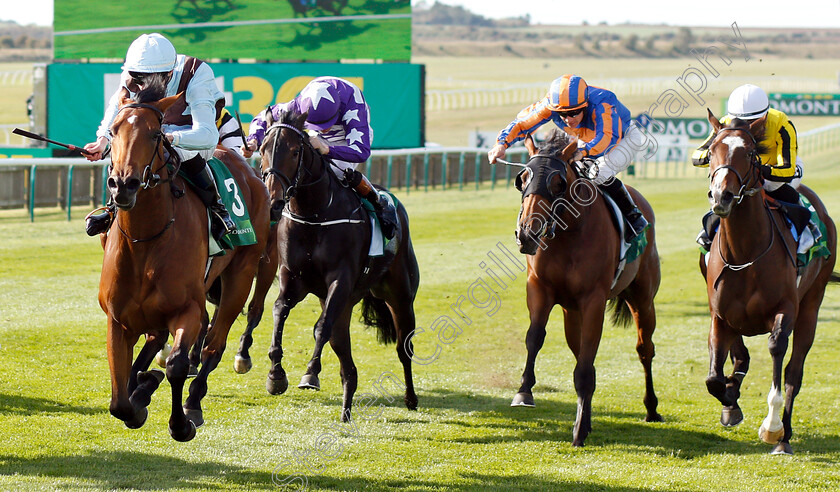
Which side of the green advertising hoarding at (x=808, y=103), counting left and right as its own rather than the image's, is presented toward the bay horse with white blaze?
front

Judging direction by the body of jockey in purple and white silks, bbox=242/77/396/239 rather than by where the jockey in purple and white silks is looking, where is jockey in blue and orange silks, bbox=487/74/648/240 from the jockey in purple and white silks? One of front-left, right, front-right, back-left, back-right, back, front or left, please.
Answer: back-left

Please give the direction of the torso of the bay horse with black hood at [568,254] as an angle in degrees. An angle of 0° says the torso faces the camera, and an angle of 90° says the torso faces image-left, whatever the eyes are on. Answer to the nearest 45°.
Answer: approximately 45°

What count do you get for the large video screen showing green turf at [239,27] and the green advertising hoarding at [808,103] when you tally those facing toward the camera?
2

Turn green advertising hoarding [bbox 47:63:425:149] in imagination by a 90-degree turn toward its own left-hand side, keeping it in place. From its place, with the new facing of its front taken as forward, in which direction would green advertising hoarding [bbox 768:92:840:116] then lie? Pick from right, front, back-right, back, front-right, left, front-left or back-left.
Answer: front-left

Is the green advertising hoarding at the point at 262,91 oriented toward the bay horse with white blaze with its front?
yes

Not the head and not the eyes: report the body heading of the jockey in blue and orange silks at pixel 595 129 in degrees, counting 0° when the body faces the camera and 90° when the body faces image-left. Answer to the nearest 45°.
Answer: approximately 45°

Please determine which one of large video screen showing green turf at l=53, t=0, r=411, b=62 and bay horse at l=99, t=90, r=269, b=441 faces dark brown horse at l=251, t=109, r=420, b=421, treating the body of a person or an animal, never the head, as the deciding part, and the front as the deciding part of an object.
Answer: the large video screen showing green turf
